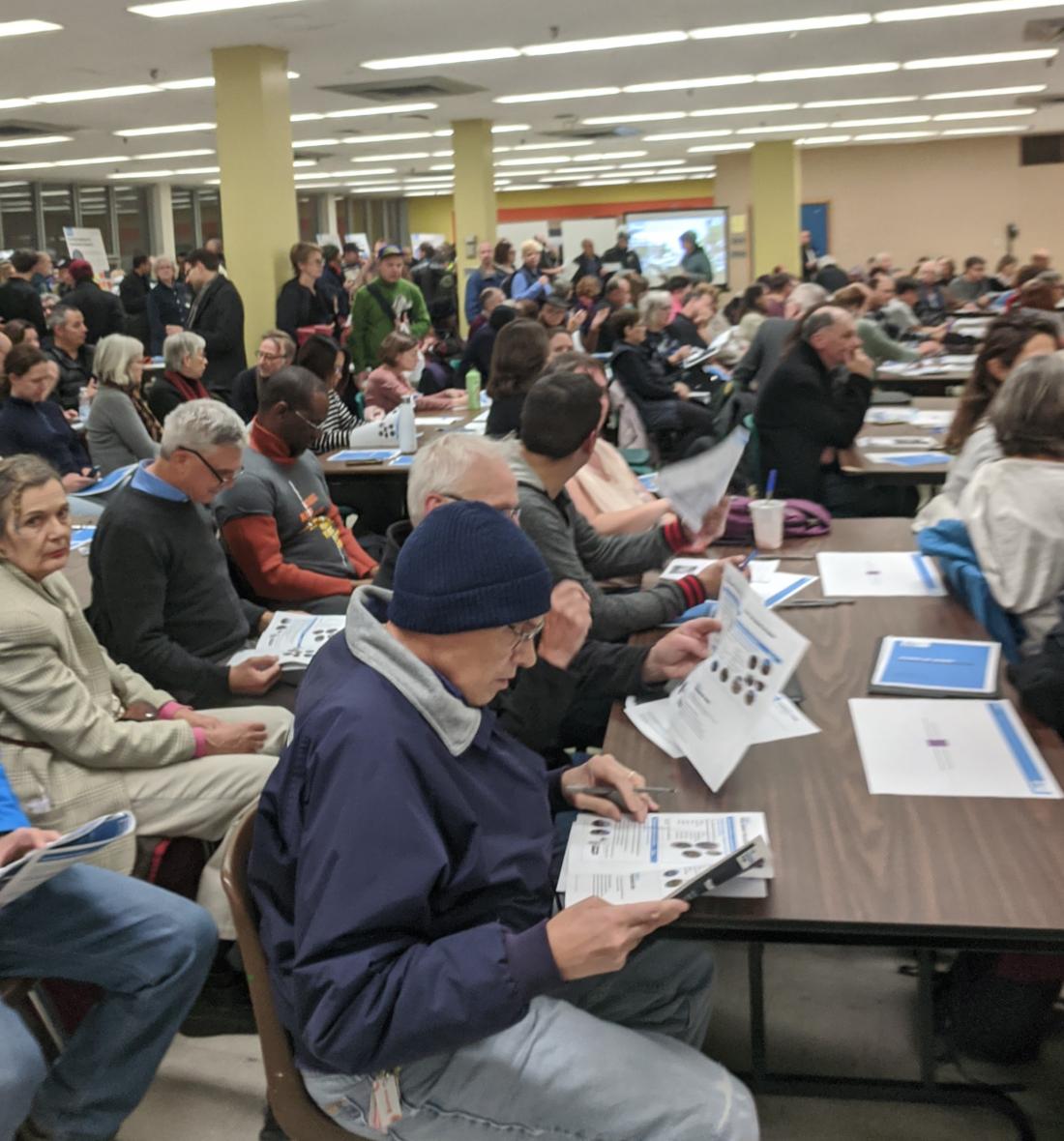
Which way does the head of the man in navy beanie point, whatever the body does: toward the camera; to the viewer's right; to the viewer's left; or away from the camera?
to the viewer's right

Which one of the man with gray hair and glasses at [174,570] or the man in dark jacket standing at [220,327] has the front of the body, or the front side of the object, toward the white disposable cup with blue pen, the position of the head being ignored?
the man with gray hair and glasses

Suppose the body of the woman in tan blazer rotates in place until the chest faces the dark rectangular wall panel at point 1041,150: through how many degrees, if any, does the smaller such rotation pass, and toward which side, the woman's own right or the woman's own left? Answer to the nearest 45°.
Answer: approximately 45° to the woman's own left

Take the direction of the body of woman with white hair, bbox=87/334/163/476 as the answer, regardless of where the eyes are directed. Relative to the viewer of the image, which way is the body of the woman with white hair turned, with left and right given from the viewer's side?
facing to the right of the viewer

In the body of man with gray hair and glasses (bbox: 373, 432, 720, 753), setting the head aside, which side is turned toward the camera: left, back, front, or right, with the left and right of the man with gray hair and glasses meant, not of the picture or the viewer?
right

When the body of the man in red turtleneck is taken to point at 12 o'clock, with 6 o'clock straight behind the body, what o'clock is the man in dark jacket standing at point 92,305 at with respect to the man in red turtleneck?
The man in dark jacket standing is roughly at 7 o'clock from the man in red turtleneck.

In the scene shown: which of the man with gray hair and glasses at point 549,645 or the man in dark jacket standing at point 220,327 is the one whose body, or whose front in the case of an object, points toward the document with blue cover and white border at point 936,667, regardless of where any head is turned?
the man with gray hair and glasses

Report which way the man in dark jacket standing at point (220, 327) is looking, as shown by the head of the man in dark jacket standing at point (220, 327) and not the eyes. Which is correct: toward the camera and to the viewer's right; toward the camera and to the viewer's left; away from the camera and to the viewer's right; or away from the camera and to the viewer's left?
toward the camera and to the viewer's left

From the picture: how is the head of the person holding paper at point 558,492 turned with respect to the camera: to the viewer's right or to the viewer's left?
to the viewer's right

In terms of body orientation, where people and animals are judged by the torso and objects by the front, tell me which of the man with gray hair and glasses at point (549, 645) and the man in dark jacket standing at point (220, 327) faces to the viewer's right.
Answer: the man with gray hair and glasses

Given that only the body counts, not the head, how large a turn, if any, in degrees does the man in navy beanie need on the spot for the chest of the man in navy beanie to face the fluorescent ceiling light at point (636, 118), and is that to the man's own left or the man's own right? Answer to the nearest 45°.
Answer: approximately 90° to the man's own left
